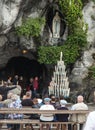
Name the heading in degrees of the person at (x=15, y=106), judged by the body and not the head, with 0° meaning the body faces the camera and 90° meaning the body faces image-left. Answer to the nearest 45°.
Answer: approximately 180°

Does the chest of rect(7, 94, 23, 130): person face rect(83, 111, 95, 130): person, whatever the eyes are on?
no
